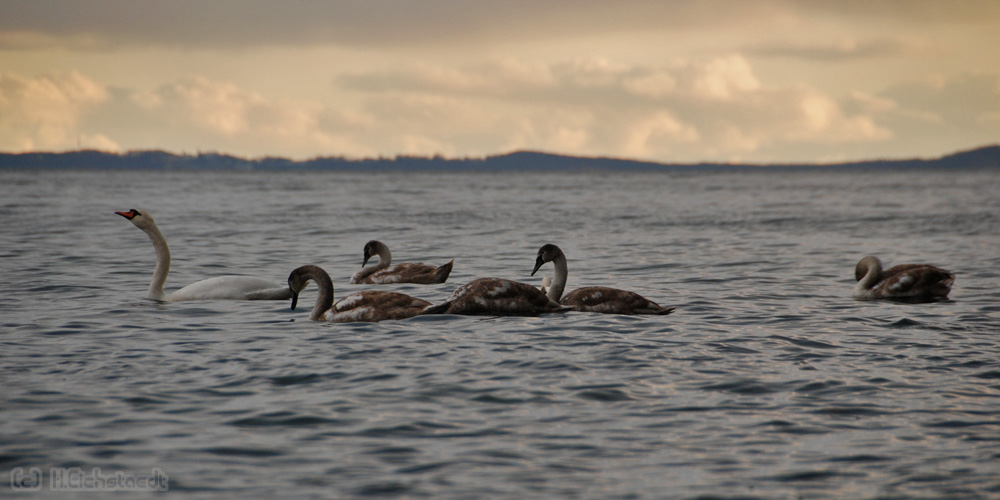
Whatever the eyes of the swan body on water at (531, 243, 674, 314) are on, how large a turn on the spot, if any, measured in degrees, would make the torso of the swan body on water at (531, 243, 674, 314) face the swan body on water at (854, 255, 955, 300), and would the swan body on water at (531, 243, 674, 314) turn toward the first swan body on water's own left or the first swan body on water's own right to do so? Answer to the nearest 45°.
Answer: approximately 135° to the first swan body on water's own right

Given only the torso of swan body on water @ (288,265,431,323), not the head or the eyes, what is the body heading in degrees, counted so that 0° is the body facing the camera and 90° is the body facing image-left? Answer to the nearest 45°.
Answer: approximately 90°

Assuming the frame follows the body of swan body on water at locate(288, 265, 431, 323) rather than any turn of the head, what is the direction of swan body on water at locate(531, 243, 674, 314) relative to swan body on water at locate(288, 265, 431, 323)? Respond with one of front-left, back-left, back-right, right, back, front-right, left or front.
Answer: back

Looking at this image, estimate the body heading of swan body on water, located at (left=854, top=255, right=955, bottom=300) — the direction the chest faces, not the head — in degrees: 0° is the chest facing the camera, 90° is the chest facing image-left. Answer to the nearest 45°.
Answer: approximately 90°

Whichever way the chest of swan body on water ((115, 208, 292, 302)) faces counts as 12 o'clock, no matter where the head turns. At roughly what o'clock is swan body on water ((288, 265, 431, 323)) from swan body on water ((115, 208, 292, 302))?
swan body on water ((288, 265, 431, 323)) is roughly at 8 o'clock from swan body on water ((115, 208, 292, 302)).

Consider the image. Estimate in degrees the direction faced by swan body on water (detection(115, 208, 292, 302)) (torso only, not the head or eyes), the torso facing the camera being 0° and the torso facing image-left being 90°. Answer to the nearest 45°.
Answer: approximately 90°

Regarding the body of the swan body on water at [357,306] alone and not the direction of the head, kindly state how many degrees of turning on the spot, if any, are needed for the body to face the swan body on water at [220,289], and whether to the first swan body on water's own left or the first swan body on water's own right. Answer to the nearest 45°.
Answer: approximately 45° to the first swan body on water's own right

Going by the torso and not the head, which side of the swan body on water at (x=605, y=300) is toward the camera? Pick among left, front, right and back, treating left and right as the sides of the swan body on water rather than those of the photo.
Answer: left

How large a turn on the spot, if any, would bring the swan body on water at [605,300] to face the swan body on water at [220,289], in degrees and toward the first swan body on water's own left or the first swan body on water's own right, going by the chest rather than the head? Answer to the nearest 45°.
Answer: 0° — it already faces it
